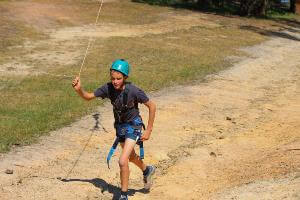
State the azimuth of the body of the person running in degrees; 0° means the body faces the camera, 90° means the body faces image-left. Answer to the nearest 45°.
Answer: approximately 45°
